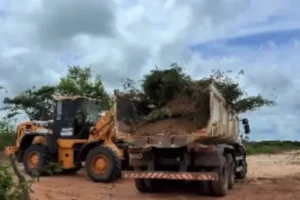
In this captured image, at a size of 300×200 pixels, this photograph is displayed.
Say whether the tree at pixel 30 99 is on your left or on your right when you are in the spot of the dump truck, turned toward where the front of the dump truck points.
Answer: on your left

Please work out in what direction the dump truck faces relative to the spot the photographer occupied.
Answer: facing away from the viewer and to the right of the viewer

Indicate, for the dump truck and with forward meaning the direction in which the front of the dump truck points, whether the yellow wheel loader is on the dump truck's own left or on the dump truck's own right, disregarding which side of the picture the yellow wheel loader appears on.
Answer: on the dump truck's own left
